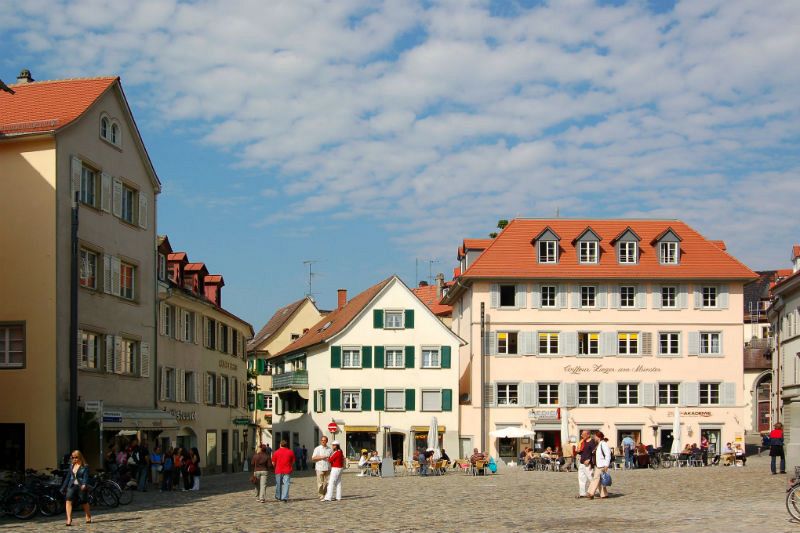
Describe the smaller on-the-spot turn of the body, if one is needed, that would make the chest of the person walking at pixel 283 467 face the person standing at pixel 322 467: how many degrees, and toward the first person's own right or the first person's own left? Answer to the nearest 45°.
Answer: approximately 45° to the first person's own right

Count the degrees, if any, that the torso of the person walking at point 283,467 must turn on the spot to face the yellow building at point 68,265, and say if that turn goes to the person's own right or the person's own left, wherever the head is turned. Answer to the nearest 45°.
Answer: approximately 45° to the person's own left

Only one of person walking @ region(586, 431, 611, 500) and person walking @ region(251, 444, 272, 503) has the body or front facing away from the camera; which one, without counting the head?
person walking @ region(251, 444, 272, 503)

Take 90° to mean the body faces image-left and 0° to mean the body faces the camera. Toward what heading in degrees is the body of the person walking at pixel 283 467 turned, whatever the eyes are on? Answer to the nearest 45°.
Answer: approximately 180°

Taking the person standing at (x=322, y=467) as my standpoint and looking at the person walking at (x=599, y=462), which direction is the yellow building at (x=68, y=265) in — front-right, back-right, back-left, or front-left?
back-left

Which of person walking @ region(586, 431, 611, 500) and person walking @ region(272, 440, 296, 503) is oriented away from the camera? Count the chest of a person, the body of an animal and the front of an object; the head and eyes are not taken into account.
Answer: person walking @ region(272, 440, 296, 503)

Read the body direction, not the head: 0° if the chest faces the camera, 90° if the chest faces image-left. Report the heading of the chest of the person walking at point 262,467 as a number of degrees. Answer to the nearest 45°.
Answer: approximately 180°

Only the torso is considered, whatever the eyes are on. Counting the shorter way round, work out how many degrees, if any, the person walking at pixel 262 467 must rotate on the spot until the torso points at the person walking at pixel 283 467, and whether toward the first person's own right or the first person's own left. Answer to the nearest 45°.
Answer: approximately 135° to the first person's own right

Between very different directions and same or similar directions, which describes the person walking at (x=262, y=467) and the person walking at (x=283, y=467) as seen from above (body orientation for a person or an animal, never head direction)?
same or similar directions

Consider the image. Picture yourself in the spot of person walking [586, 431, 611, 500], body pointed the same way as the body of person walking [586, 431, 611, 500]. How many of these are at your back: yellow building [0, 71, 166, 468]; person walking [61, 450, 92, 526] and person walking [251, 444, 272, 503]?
0

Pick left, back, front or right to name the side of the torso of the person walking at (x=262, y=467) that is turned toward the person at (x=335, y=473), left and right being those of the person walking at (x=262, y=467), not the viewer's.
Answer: right

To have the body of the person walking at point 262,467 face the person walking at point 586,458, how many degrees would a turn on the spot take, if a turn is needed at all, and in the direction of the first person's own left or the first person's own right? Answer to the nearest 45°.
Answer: approximately 90° to the first person's own right
